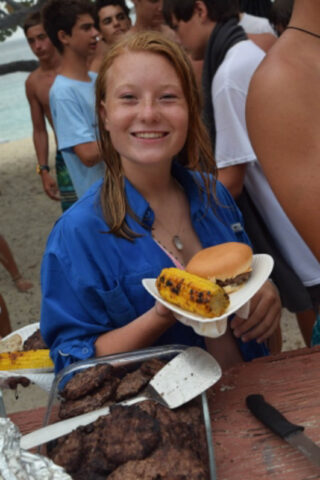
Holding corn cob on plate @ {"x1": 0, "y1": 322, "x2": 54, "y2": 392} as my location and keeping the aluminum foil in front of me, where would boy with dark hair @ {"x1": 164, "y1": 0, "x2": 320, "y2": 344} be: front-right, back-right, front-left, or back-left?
back-left

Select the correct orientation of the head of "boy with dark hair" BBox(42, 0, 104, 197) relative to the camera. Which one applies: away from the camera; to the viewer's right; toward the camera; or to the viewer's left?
to the viewer's right

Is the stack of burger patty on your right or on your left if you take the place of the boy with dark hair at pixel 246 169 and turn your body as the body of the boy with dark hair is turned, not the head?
on your left

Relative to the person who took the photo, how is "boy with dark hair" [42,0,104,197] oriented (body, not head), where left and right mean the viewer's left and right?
facing to the right of the viewer

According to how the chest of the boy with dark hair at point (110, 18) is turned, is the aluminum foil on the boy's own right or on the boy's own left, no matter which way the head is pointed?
on the boy's own right

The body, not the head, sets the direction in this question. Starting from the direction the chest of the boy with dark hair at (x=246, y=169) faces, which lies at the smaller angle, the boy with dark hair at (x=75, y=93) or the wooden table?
the boy with dark hair

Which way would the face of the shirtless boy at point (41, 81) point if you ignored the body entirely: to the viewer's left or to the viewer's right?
to the viewer's right

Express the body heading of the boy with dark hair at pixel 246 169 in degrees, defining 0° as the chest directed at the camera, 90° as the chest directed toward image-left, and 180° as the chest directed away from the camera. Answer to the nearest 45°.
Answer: approximately 90°
